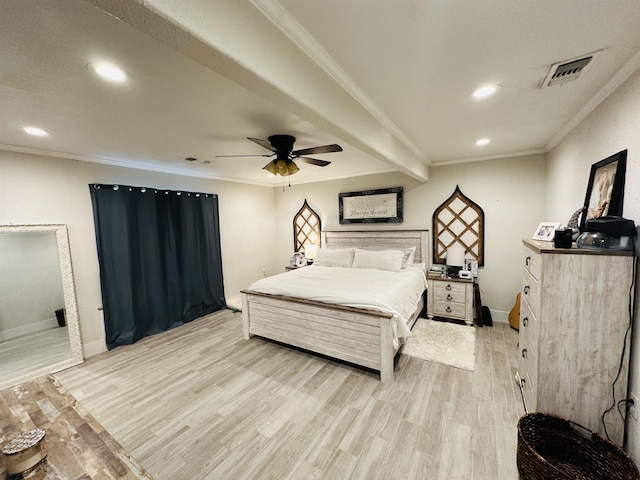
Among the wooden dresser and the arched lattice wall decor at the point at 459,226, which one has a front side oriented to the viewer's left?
the wooden dresser

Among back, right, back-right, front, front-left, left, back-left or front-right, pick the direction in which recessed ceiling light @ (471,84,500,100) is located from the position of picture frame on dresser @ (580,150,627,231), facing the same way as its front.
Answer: front

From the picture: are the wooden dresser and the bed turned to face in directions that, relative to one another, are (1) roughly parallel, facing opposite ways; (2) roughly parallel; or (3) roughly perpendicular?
roughly perpendicular

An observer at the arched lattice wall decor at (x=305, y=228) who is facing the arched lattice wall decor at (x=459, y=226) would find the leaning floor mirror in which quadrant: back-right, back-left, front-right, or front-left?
back-right

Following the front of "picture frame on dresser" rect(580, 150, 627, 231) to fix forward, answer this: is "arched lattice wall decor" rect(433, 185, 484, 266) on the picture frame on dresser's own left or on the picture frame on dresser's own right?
on the picture frame on dresser's own right

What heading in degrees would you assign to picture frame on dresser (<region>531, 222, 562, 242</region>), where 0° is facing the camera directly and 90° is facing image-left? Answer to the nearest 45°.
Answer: approximately 45°

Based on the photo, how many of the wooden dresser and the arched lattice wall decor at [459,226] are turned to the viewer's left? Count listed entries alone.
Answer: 1

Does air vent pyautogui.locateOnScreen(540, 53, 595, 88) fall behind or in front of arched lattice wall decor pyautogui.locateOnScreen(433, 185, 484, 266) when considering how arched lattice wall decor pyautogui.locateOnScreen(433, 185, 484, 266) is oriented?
in front

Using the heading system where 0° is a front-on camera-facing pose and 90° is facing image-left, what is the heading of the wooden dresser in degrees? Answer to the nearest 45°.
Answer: approximately 90°

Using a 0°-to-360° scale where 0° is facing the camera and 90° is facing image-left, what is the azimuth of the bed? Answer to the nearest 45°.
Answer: approximately 45°

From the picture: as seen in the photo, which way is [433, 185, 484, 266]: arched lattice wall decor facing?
toward the camera

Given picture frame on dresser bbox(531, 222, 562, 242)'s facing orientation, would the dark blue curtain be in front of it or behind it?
in front

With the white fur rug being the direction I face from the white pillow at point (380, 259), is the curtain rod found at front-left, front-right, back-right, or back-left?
back-right

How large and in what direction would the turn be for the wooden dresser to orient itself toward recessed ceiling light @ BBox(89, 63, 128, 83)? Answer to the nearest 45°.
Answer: approximately 45° to its left

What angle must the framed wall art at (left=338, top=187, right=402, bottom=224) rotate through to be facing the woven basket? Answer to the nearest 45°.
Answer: approximately 45° to its left

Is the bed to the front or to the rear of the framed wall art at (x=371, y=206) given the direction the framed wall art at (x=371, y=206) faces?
to the front

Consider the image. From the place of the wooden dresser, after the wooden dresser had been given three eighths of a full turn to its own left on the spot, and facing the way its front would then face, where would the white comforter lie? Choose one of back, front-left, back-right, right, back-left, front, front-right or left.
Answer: back-right
